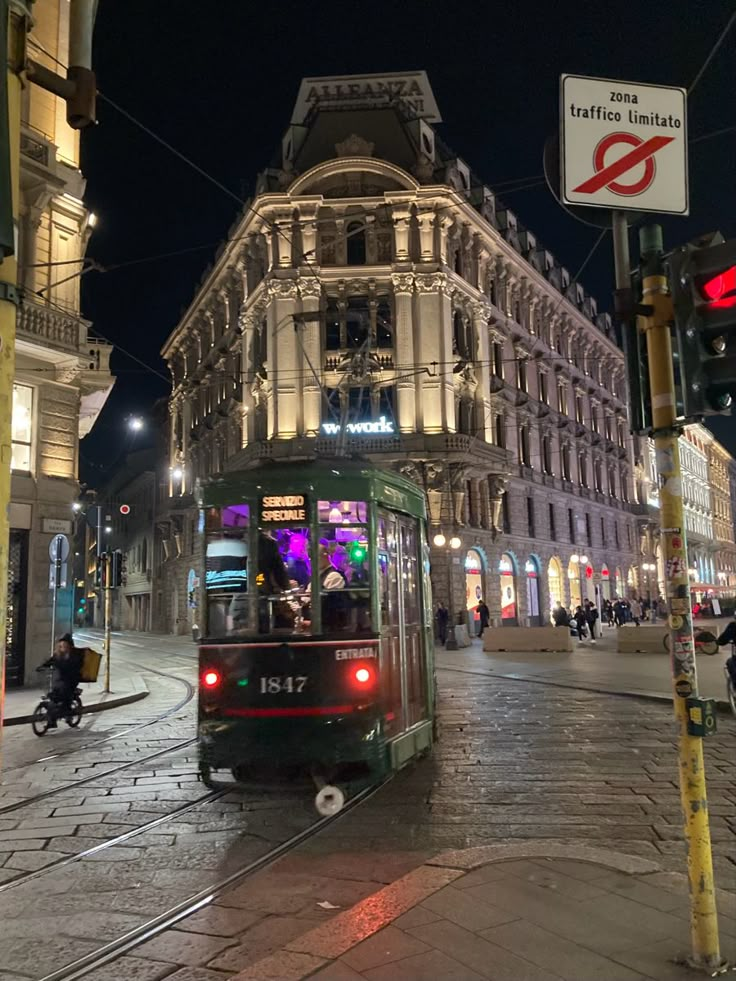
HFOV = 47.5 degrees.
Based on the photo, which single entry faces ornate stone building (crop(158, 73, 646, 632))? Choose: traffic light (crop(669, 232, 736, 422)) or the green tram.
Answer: the green tram

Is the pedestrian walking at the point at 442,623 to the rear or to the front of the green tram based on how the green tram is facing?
to the front

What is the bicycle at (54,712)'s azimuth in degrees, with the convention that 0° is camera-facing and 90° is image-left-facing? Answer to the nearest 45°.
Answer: approximately 45°

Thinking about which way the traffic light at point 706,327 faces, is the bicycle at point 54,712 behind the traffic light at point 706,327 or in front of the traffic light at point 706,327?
behind

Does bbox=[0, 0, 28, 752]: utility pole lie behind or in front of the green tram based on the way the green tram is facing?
behind

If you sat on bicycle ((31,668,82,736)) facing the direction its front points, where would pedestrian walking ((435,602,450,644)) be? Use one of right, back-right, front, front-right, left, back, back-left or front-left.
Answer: back

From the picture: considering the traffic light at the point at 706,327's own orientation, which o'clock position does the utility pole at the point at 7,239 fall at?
The utility pole is roughly at 3 o'clock from the traffic light.

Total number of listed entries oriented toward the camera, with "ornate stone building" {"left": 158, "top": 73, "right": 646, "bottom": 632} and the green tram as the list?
1

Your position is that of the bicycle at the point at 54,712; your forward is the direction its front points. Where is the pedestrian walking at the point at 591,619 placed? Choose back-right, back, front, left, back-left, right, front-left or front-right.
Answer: back

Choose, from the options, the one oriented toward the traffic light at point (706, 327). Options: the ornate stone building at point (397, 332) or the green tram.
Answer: the ornate stone building

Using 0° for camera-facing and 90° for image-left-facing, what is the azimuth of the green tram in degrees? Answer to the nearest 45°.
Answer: approximately 180°

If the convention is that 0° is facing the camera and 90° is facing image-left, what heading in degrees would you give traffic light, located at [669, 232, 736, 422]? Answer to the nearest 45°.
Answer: approximately 315°
